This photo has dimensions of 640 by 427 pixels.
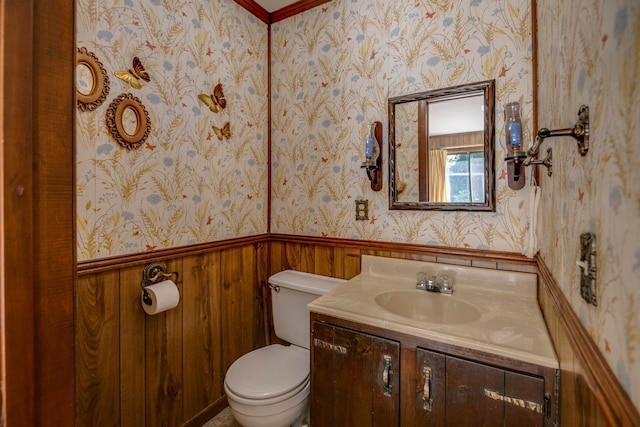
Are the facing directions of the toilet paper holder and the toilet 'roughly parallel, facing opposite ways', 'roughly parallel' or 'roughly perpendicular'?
roughly perpendicular

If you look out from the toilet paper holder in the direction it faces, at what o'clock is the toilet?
The toilet is roughly at 11 o'clock from the toilet paper holder.

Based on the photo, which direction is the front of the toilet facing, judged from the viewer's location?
facing the viewer and to the left of the viewer

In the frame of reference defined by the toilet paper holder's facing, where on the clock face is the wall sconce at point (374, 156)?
The wall sconce is roughly at 11 o'clock from the toilet paper holder.

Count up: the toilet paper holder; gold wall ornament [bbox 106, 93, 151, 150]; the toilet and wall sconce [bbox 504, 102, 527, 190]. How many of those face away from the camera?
0

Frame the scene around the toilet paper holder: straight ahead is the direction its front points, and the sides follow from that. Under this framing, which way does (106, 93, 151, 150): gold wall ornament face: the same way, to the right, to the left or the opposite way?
the same way

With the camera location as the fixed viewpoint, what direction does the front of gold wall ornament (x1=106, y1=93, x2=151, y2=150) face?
facing the viewer and to the right of the viewer

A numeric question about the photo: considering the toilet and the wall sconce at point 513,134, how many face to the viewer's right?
0
